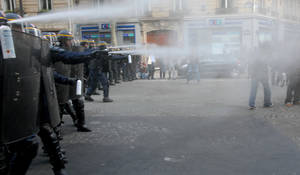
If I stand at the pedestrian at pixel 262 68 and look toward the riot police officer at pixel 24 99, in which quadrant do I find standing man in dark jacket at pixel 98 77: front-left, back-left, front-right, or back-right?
front-right

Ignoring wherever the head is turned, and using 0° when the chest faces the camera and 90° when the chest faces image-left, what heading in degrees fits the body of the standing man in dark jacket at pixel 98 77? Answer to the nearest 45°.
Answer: approximately 270°

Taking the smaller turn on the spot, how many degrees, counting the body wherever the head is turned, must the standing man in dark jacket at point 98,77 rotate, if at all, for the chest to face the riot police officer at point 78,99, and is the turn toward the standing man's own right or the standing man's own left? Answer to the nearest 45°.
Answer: approximately 90° to the standing man's own right

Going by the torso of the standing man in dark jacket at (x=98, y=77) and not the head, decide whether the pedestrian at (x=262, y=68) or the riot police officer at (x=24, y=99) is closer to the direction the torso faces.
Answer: the pedestrian

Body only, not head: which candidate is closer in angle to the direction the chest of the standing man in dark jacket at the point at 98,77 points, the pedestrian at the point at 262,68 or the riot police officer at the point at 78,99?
the pedestrian

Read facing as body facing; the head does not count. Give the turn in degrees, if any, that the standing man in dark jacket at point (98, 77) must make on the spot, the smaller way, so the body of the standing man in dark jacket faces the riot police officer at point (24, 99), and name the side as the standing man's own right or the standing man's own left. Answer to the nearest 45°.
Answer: approximately 90° to the standing man's own right

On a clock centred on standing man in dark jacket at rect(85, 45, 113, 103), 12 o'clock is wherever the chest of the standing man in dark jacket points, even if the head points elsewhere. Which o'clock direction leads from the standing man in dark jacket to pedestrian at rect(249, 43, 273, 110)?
The pedestrian is roughly at 1 o'clock from the standing man in dark jacket.
